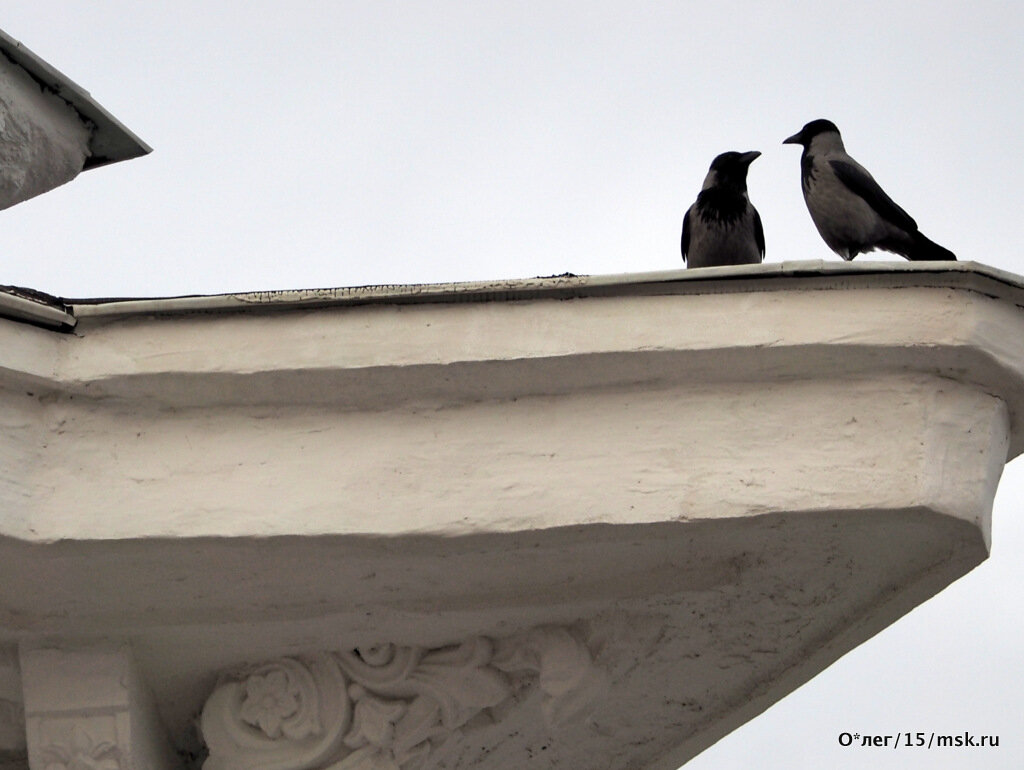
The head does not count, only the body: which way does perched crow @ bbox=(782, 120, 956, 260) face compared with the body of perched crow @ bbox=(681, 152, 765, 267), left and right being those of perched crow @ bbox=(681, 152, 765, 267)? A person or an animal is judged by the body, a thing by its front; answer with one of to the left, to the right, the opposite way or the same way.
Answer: to the right

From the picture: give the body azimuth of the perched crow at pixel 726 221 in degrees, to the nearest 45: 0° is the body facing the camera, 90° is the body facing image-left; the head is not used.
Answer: approximately 0°

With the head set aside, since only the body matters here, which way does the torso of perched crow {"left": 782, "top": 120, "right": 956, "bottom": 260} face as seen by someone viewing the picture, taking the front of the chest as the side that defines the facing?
to the viewer's left

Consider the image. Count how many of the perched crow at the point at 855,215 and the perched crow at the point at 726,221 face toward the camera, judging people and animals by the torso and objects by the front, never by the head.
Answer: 1
